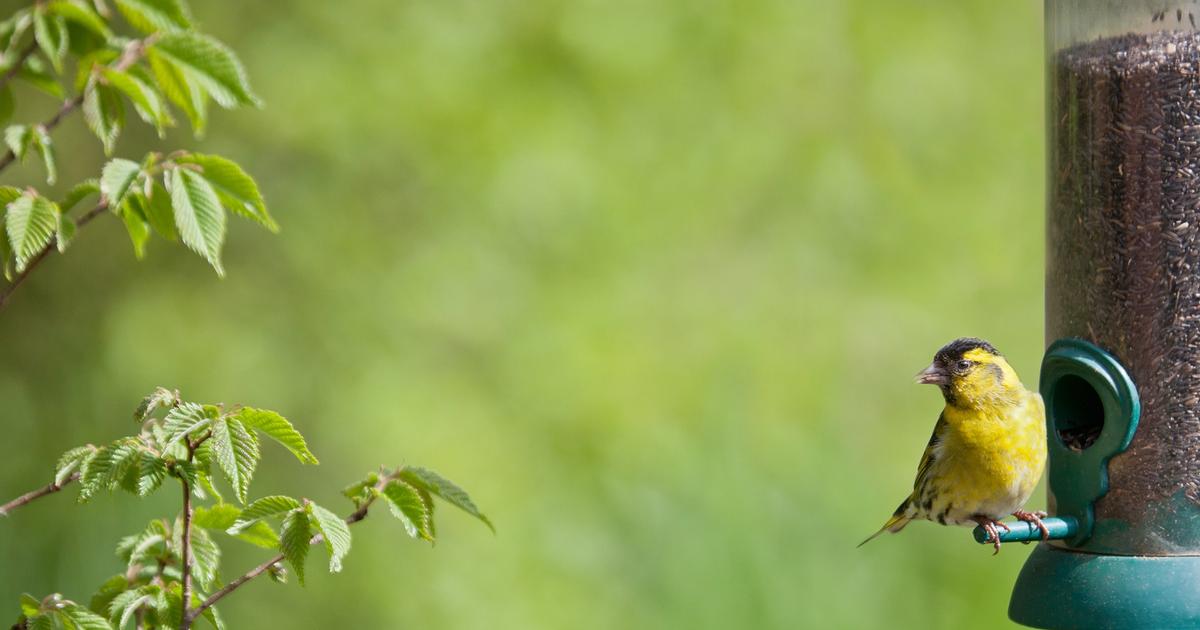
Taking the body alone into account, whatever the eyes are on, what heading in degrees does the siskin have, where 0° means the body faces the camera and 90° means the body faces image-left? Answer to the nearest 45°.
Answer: approximately 315°
